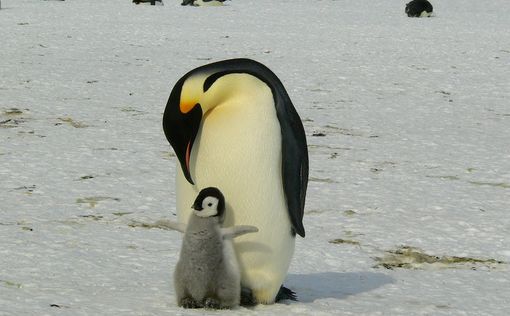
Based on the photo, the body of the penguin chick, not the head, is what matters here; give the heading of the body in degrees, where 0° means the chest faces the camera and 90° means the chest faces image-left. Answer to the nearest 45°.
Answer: approximately 45°

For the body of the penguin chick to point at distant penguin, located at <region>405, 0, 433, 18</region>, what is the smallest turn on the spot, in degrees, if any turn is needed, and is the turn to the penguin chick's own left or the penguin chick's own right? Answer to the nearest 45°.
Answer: approximately 135° to the penguin chick's own right

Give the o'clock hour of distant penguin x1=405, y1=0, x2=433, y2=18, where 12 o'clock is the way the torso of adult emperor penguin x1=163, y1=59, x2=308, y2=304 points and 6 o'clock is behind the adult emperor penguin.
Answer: The distant penguin is roughly at 5 o'clock from the adult emperor penguin.
